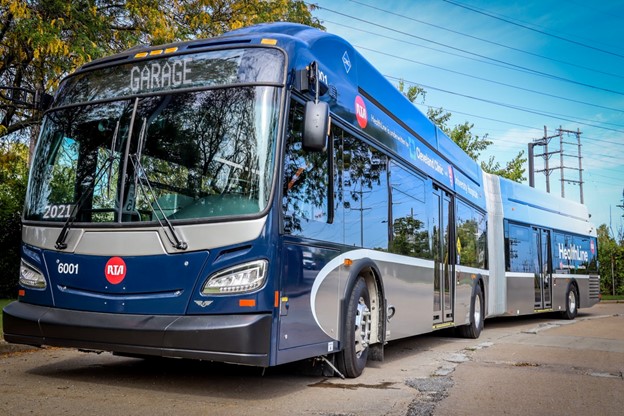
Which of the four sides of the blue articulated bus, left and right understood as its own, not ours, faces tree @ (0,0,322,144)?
right

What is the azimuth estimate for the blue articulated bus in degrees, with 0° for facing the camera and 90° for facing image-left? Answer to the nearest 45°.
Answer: approximately 45°

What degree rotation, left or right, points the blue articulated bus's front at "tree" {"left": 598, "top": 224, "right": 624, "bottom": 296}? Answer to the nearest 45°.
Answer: approximately 180°

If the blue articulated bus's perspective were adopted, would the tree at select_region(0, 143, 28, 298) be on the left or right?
on its right
